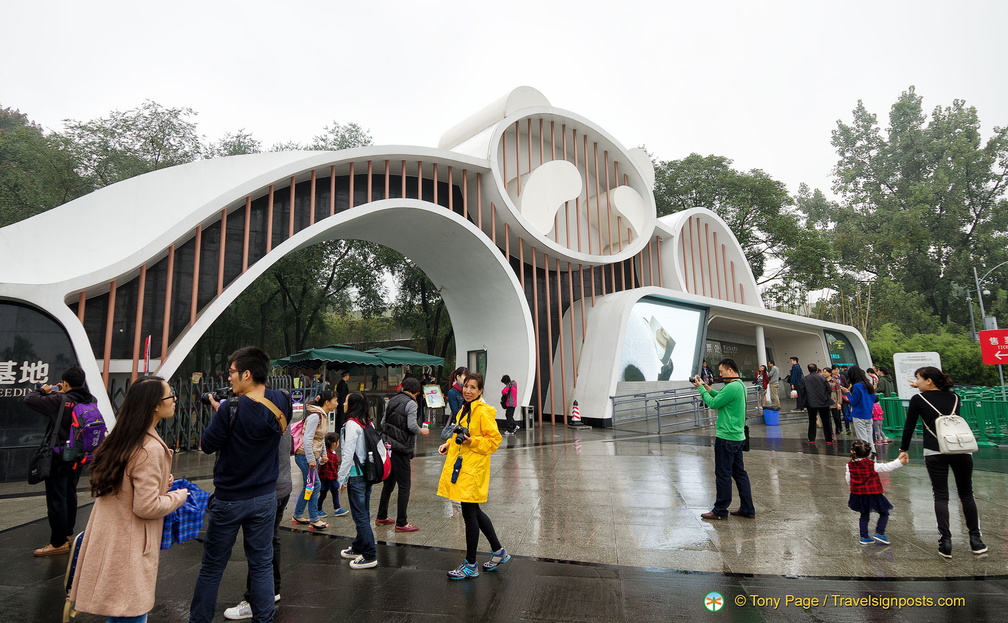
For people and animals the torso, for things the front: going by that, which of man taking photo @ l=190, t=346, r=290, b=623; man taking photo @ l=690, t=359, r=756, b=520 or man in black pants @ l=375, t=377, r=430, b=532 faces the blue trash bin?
the man in black pants

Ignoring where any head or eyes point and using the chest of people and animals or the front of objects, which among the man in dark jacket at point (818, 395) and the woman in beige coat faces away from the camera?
the man in dark jacket

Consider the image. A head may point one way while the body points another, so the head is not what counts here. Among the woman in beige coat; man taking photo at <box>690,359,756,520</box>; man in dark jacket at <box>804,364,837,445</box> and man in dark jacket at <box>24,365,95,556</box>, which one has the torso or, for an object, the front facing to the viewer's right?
the woman in beige coat

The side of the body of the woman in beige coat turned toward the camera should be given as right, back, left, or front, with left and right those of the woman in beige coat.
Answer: right

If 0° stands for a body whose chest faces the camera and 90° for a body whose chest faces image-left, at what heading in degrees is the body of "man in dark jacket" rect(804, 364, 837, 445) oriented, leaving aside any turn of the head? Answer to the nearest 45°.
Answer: approximately 180°

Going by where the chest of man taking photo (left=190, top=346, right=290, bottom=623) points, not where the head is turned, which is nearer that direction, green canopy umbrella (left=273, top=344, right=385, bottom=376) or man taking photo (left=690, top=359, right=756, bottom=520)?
the green canopy umbrella

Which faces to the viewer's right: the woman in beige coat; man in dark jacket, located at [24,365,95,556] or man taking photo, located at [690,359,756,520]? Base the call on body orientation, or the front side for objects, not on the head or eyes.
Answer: the woman in beige coat

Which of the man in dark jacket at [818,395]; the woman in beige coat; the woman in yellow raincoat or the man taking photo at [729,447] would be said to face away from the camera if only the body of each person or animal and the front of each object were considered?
the man in dark jacket

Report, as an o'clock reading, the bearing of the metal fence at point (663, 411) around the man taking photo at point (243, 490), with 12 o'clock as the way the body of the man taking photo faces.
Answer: The metal fence is roughly at 3 o'clock from the man taking photo.

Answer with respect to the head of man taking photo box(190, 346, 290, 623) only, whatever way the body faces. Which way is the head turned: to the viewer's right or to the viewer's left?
to the viewer's left

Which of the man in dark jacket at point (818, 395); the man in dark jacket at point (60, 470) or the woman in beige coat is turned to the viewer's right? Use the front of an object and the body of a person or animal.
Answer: the woman in beige coat

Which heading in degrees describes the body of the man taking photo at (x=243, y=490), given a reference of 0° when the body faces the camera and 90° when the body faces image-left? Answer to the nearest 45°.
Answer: approximately 135°

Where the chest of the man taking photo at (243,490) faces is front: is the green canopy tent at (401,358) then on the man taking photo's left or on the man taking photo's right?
on the man taking photo's right

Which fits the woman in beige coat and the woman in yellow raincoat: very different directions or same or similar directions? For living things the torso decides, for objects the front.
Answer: very different directions

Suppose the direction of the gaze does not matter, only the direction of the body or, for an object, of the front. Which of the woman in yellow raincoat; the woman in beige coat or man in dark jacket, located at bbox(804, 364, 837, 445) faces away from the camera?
the man in dark jacket

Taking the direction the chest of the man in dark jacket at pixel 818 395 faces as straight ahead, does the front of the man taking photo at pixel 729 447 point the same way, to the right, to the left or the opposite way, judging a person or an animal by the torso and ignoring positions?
to the left

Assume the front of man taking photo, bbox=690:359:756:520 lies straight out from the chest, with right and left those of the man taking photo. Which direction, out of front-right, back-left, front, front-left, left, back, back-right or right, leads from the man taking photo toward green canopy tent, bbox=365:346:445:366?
front-right

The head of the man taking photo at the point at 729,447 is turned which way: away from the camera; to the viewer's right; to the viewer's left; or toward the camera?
to the viewer's left
